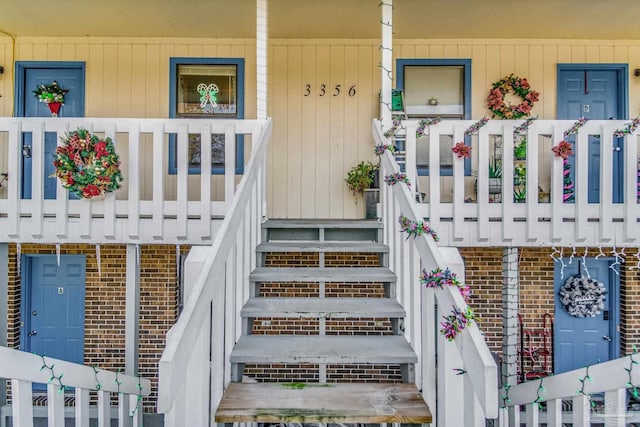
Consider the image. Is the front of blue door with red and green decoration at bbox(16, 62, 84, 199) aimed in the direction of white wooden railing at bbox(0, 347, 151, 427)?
yes

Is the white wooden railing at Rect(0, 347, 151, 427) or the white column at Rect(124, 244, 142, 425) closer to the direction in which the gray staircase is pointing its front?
the white wooden railing

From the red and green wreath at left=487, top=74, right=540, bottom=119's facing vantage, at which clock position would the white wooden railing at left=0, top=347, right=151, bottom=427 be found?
The white wooden railing is roughly at 1 o'clock from the red and green wreath.

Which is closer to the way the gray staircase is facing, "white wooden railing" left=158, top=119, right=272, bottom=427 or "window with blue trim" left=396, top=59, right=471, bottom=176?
the white wooden railing

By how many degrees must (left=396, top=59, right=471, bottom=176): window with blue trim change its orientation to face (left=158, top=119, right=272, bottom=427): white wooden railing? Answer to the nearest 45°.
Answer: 0° — it already faces it

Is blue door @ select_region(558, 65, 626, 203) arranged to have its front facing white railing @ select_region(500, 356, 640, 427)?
yes

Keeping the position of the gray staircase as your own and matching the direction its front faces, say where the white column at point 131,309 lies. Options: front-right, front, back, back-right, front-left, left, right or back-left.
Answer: back-right

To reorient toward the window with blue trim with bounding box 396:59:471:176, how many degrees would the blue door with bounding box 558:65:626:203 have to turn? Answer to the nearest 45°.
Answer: approximately 45° to its right
